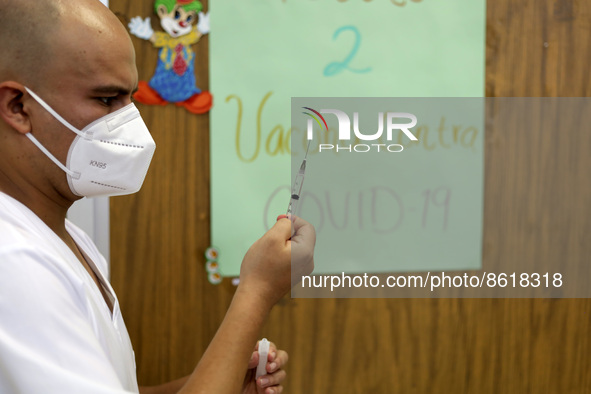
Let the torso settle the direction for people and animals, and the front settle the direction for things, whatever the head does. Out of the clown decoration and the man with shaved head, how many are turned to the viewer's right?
1

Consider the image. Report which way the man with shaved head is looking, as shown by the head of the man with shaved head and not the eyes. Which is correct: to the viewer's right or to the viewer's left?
to the viewer's right

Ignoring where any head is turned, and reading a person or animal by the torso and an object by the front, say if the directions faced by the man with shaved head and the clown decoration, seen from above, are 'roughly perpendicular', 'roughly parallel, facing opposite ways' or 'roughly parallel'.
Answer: roughly perpendicular

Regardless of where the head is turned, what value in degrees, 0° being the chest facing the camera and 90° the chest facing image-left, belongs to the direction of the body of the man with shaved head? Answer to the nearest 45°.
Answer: approximately 270°

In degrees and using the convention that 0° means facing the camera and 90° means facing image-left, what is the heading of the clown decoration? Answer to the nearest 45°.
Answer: approximately 0°
